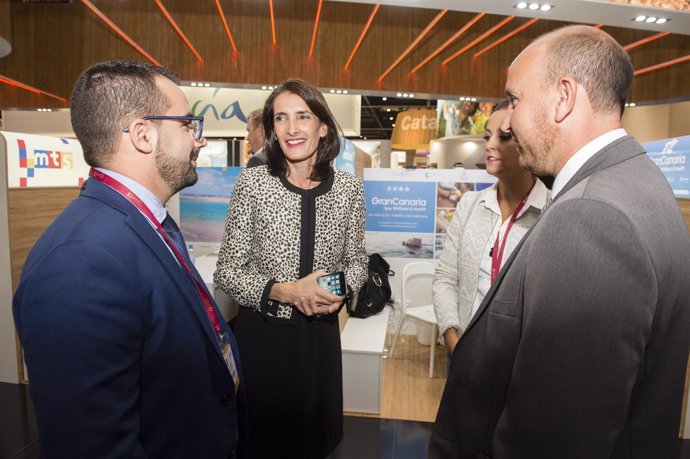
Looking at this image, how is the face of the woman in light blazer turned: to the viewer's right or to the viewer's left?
to the viewer's left

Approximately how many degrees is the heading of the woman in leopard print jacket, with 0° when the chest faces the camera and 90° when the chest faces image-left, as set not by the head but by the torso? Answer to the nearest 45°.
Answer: approximately 0°

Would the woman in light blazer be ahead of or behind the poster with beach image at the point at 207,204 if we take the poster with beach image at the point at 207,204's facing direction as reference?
ahead

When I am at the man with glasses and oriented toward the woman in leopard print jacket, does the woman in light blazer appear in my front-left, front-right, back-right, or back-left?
front-right

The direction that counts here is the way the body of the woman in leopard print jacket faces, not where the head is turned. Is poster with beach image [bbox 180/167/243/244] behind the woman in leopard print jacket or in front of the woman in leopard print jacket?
behind

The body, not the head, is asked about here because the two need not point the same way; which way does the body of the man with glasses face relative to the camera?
to the viewer's right

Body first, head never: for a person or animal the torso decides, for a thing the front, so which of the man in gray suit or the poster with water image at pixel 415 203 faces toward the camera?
the poster with water image

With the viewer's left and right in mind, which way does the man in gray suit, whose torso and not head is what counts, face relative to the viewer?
facing to the left of the viewer

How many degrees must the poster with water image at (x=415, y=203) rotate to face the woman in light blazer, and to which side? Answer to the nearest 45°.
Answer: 0° — it already faces them

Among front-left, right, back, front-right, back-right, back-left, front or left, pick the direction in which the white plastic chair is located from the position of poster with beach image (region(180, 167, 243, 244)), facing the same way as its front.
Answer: front-left

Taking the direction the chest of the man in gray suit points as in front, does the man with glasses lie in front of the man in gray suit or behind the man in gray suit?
in front

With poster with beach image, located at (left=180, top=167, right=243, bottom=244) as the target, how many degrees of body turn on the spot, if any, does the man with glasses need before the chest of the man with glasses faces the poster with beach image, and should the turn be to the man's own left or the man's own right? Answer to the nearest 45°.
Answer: approximately 90° to the man's own left

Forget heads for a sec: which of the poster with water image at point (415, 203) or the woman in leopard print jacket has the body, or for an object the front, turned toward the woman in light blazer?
the poster with water image

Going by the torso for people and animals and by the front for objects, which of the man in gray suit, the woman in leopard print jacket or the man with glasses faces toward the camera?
the woman in leopard print jacket
